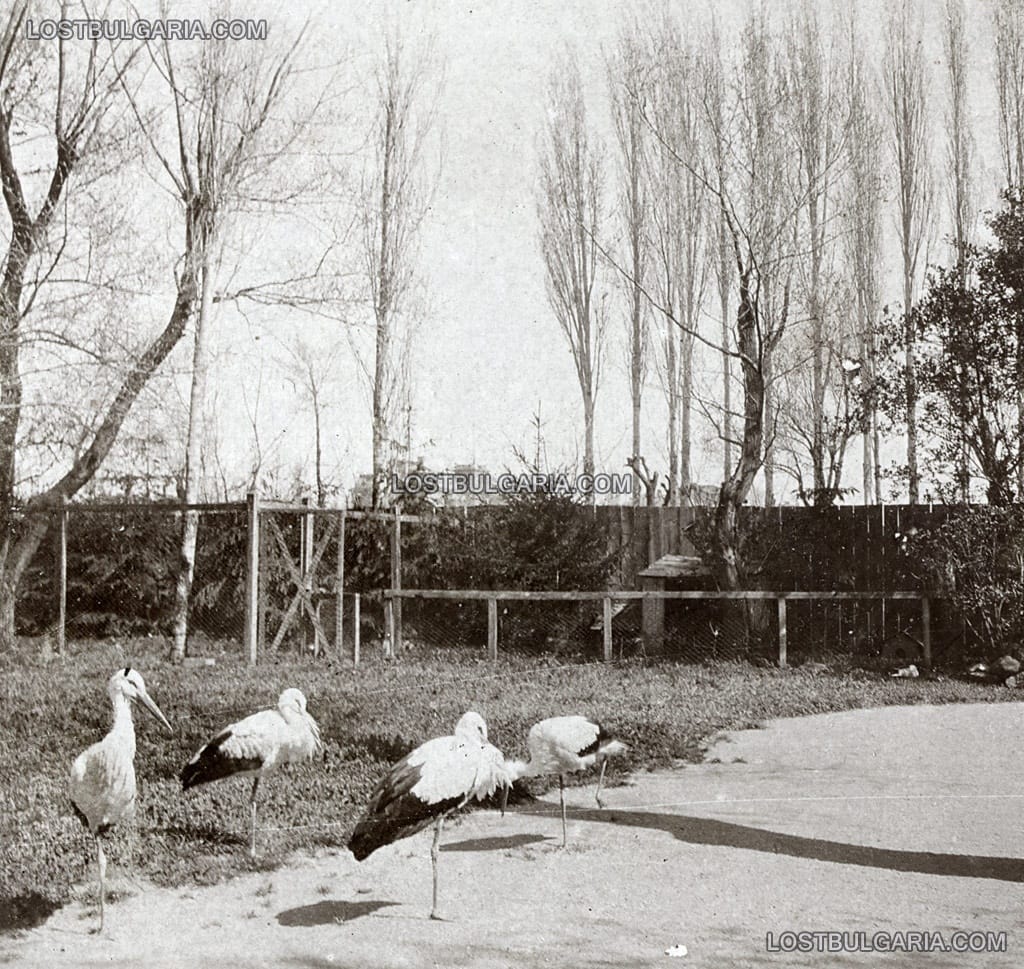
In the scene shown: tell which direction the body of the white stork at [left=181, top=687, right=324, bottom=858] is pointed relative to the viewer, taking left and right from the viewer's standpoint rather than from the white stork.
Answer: facing to the right of the viewer

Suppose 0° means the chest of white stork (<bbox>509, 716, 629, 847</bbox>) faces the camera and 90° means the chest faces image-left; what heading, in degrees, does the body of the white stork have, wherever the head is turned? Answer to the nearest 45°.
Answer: approximately 90°

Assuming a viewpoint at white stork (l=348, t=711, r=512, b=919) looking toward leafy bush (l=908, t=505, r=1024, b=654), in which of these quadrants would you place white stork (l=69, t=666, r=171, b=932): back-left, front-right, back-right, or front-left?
back-left

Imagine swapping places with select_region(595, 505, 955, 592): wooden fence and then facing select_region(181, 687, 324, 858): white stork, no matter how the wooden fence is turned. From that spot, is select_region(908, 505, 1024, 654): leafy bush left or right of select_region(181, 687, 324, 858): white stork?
left

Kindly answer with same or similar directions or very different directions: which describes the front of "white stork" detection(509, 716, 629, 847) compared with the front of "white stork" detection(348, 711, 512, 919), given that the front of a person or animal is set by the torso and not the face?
very different directions

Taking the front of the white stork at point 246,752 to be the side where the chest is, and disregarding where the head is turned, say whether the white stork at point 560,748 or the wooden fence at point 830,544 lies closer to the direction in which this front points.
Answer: the white stork

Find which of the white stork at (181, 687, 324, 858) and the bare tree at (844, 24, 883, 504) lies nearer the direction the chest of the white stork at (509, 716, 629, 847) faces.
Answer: the white stork

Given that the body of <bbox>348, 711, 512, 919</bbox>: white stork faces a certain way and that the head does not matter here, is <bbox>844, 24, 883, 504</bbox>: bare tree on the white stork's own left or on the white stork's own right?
on the white stork's own left

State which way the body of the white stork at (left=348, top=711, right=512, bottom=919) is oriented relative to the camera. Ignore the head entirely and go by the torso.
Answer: to the viewer's right

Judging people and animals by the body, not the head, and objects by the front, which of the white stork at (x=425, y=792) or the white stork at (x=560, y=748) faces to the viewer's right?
the white stork at (x=425, y=792)

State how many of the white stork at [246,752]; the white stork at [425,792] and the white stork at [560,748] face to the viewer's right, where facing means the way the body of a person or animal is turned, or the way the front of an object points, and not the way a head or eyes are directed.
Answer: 2
